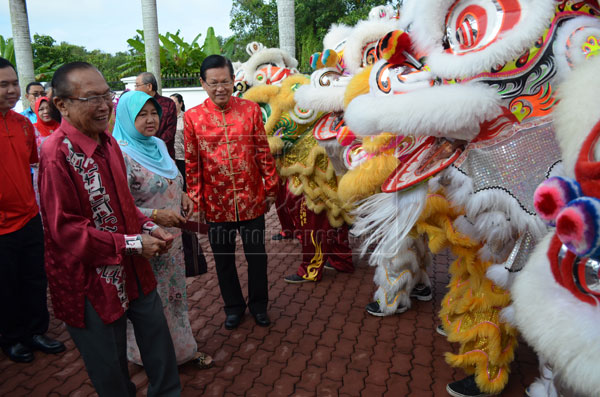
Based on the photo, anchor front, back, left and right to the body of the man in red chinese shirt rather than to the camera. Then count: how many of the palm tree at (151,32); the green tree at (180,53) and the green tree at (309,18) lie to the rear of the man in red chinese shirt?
3

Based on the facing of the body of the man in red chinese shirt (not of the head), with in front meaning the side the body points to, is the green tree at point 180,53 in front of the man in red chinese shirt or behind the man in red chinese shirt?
behind

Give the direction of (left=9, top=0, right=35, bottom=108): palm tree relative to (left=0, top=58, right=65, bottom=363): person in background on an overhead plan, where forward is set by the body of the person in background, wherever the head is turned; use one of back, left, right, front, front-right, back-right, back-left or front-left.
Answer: back-left

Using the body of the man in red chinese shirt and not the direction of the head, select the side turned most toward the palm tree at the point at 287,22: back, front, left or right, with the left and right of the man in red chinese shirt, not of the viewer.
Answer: back

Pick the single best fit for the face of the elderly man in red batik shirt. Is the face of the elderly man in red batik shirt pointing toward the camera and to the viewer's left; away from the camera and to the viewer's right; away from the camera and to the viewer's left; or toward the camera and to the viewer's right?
toward the camera and to the viewer's right

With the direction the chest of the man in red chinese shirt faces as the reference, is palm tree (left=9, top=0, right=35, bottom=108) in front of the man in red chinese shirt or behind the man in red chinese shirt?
behind

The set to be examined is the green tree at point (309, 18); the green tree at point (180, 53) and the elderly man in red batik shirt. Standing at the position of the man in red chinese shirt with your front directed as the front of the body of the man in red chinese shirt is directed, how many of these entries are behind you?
2

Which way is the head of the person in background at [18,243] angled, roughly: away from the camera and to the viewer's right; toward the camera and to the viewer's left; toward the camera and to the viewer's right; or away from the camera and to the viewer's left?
toward the camera and to the viewer's right
